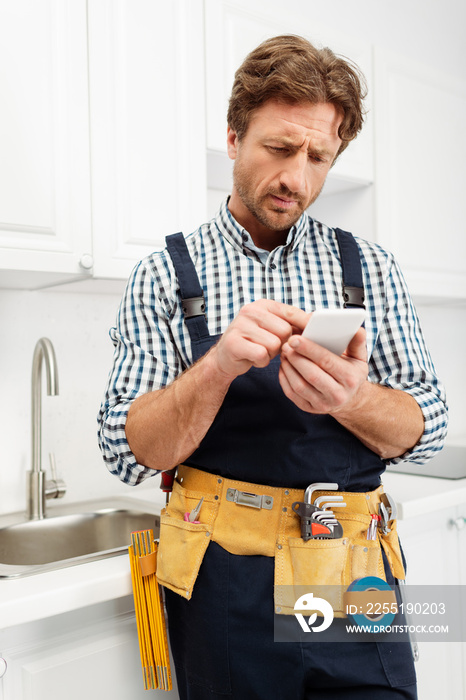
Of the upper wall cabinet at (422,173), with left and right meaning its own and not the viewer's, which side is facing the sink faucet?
right

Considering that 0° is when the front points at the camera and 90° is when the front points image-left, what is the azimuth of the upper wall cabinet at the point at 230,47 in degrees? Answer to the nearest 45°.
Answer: approximately 315°

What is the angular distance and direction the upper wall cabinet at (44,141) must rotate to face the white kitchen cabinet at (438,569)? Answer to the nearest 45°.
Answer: approximately 45° to its left

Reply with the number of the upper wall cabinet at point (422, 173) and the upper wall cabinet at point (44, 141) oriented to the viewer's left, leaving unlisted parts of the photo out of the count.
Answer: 0

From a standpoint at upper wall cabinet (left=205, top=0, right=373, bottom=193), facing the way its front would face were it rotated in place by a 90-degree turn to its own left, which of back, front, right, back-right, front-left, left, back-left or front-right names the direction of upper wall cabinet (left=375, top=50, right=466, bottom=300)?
front
